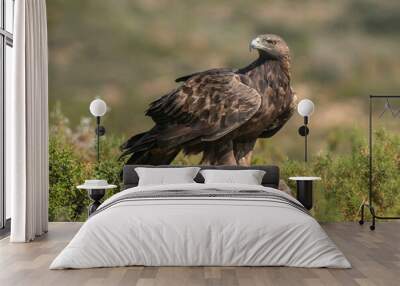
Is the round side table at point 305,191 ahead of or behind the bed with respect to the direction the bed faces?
behind

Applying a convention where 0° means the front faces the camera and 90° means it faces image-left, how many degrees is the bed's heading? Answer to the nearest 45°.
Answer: approximately 0°

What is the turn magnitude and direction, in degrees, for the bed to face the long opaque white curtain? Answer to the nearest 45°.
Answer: approximately 135° to its right

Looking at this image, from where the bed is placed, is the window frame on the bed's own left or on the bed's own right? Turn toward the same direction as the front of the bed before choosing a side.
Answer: on the bed's own right
